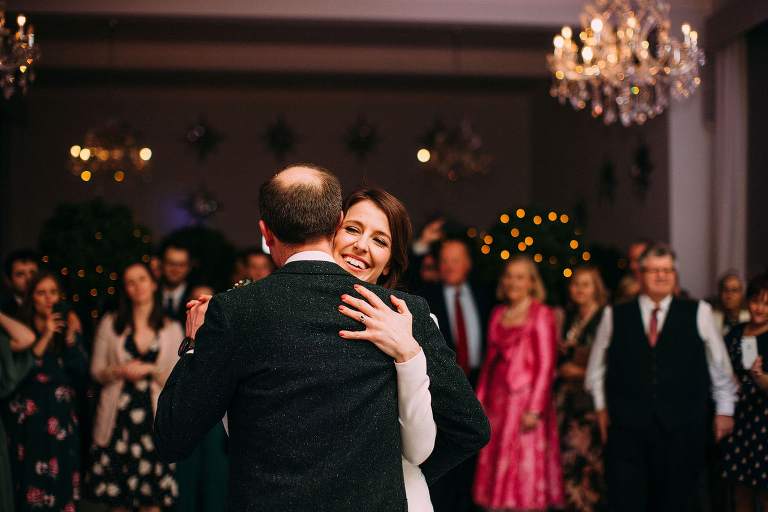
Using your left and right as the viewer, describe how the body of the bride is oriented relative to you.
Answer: facing the viewer

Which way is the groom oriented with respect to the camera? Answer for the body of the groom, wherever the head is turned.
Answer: away from the camera

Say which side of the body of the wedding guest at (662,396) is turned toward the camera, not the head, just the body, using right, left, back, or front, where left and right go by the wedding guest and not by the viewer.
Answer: front

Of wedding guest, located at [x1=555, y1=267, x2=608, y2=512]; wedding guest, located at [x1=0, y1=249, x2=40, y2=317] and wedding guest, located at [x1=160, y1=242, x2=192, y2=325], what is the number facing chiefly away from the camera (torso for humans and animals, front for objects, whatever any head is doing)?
0

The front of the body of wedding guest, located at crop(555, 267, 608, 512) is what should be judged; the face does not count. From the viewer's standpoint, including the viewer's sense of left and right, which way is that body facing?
facing the viewer and to the left of the viewer

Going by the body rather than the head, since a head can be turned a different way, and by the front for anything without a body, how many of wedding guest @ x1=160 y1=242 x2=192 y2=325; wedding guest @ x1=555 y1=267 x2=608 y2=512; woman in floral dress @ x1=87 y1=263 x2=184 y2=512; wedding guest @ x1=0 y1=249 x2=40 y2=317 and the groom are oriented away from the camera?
1

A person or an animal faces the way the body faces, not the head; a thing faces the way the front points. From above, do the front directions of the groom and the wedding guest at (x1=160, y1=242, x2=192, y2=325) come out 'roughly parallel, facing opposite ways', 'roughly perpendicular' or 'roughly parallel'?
roughly parallel, facing opposite ways

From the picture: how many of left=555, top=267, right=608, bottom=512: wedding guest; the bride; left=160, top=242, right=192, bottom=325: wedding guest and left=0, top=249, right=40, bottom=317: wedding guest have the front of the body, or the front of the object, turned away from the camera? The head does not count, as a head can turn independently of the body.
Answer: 0

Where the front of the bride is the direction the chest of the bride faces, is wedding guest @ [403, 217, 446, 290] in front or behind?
behind

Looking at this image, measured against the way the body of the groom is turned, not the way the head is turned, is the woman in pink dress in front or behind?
in front

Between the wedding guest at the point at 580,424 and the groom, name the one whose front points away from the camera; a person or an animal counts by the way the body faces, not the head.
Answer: the groom

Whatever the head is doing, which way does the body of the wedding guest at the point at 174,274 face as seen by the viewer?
toward the camera

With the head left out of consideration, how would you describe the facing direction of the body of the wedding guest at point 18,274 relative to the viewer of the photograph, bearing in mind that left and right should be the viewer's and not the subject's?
facing the viewer and to the right of the viewer

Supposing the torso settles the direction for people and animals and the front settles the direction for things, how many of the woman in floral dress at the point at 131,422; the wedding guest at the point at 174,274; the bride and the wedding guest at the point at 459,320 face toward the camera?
4

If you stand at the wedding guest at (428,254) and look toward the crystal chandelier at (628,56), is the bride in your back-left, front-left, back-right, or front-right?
front-right
